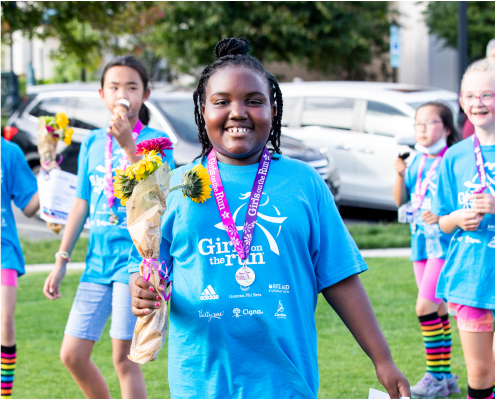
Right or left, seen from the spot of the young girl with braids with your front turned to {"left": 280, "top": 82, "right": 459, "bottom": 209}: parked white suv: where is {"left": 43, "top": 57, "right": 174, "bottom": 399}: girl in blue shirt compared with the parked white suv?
left

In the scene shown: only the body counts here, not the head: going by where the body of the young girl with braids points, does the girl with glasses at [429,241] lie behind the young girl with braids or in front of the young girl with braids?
behind

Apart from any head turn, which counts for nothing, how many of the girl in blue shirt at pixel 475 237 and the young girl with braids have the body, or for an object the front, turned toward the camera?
2

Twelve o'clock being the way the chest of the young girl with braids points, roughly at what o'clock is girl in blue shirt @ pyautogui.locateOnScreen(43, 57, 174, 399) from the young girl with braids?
The girl in blue shirt is roughly at 5 o'clock from the young girl with braids.

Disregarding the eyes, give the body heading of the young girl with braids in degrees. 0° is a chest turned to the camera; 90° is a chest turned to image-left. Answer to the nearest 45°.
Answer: approximately 0°

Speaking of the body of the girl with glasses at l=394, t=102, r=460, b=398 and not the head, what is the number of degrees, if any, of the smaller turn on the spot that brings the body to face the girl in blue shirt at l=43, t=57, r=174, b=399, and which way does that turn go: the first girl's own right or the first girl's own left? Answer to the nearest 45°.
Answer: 0° — they already face them

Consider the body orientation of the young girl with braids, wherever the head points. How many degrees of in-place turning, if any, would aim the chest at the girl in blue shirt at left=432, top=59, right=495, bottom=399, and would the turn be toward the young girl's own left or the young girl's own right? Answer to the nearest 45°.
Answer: approximately 135° to the young girl's own left

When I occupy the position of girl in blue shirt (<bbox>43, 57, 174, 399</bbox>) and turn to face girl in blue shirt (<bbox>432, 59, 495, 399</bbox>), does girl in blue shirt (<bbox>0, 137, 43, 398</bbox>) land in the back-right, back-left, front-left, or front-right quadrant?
back-left

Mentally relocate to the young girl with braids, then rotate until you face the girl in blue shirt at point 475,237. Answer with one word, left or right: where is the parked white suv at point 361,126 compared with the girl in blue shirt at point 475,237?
left

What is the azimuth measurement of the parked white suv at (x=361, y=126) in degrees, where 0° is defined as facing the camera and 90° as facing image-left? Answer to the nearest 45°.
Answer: approximately 315°

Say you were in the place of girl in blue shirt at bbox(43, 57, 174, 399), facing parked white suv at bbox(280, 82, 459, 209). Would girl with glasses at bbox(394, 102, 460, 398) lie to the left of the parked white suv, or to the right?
right

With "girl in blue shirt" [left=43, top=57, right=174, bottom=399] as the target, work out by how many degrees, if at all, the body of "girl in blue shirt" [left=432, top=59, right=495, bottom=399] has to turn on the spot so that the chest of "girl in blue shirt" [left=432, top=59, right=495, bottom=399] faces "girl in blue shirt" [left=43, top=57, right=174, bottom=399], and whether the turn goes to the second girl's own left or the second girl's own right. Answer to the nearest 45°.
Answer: approximately 90° to the second girl's own right
